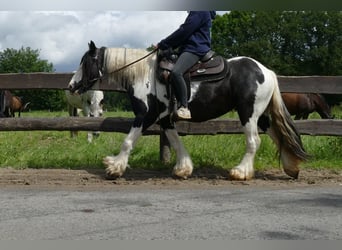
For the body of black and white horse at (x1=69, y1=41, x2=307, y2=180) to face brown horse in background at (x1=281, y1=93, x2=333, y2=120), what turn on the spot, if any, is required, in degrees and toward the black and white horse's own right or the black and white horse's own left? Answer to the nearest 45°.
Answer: approximately 90° to the black and white horse's own right

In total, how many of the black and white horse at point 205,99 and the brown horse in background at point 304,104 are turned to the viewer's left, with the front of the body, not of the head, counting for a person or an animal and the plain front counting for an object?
1

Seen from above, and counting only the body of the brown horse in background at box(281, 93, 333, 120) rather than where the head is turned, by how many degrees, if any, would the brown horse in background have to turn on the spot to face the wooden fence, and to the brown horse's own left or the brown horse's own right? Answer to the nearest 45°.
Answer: approximately 90° to the brown horse's own right

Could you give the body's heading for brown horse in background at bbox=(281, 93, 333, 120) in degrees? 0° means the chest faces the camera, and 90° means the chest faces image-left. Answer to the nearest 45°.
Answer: approximately 270°

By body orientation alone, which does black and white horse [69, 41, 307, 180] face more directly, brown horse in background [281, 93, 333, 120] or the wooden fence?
the wooden fence

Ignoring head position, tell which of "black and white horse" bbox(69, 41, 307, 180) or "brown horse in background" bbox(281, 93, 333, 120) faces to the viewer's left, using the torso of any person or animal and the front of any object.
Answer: the black and white horse

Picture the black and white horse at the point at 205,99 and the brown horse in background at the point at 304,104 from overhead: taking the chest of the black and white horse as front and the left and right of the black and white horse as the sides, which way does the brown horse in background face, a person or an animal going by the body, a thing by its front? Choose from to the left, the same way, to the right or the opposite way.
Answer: the opposite way

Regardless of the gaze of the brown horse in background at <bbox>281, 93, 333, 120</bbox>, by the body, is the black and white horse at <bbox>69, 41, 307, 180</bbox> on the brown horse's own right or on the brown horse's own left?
on the brown horse's own right

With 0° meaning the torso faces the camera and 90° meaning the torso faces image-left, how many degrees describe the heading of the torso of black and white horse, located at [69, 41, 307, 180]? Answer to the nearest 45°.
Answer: approximately 90°
